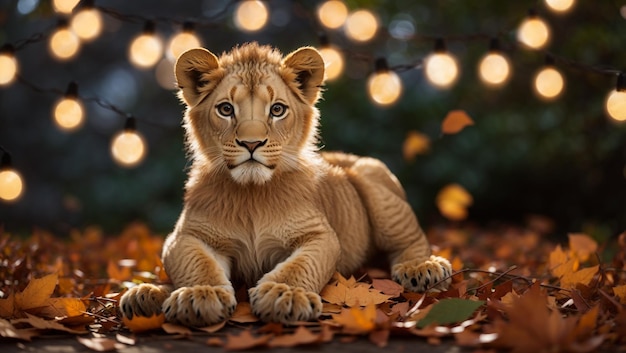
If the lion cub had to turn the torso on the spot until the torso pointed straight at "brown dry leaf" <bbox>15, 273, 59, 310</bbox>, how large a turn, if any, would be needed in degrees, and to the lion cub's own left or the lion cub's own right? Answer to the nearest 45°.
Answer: approximately 45° to the lion cub's own right

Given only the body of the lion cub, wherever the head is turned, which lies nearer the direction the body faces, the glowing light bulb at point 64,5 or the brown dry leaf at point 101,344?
the brown dry leaf

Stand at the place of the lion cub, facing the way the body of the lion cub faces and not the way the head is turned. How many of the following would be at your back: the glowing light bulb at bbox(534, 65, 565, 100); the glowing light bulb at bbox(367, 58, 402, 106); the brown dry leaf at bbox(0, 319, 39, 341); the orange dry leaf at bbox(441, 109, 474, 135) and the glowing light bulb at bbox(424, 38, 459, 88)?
4

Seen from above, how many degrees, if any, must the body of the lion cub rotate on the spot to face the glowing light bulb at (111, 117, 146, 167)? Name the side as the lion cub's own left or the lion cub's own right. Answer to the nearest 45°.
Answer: approximately 90° to the lion cub's own right

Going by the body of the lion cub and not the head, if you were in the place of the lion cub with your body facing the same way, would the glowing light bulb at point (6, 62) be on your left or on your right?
on your right

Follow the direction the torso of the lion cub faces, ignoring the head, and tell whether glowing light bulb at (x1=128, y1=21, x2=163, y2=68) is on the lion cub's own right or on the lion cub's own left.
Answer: on the lion cub's own right

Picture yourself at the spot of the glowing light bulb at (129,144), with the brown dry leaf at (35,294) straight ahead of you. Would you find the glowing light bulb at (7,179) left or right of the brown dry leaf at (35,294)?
right

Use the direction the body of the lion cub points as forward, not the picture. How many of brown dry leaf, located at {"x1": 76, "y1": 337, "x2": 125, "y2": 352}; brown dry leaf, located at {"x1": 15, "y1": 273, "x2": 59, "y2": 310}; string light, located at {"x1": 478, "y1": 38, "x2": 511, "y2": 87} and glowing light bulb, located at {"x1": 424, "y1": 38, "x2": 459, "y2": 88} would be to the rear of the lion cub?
2

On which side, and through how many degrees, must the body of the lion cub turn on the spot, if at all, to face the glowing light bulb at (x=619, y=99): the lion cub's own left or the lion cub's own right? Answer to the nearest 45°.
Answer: approximately 135° to the lion cub's own left

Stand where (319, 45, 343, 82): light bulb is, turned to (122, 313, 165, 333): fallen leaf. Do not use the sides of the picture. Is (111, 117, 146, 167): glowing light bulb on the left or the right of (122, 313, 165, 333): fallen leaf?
right

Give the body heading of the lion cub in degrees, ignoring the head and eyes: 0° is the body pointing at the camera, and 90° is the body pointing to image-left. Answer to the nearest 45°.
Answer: approximately 45°

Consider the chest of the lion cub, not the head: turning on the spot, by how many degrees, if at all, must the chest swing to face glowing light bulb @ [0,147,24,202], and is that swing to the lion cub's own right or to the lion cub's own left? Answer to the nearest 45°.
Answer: approximately 90° to the lion cub's own right

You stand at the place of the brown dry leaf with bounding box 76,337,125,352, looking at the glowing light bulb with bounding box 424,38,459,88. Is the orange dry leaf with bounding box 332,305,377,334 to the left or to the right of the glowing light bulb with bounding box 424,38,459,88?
right

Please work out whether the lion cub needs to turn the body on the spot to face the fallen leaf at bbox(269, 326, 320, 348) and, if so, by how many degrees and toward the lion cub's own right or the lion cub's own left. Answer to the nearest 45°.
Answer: approximately 45° to the lion cub's own left
